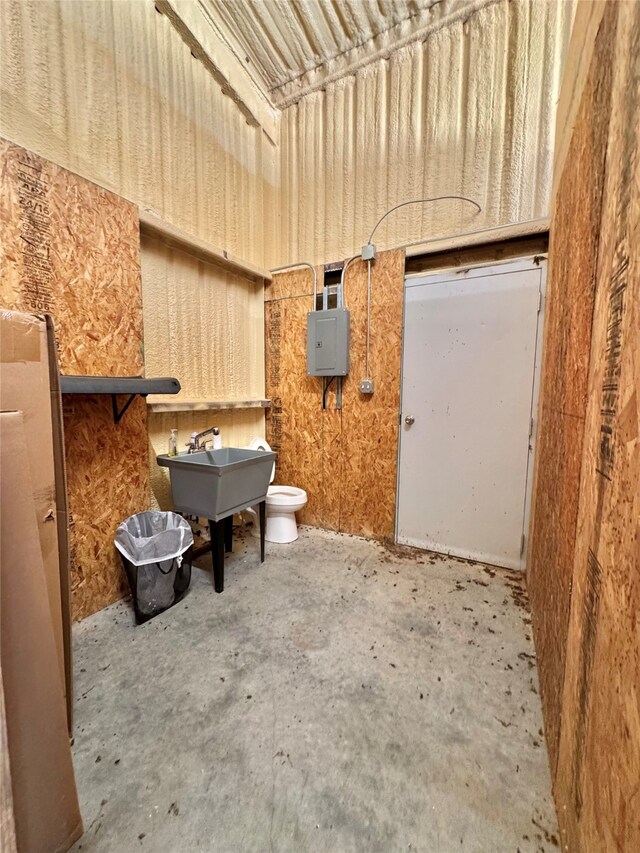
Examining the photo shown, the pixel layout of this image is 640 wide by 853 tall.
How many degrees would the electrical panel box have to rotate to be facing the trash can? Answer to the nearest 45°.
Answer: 0° — it already faces it

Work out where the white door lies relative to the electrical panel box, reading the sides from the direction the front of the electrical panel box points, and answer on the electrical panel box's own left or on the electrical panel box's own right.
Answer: on the electrical panel box's own left

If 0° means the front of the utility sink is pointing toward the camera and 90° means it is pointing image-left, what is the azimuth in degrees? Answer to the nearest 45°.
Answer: approximately 315°

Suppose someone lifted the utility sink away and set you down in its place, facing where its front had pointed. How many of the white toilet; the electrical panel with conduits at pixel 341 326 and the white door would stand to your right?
0

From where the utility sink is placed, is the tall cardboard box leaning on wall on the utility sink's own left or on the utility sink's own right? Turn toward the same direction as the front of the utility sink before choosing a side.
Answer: on the utility sink's own right

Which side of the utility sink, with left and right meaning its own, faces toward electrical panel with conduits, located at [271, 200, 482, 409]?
left

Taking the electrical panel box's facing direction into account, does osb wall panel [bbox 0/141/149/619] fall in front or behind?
in front

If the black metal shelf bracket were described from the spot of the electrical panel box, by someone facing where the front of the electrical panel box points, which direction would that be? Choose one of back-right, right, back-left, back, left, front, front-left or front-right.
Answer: front

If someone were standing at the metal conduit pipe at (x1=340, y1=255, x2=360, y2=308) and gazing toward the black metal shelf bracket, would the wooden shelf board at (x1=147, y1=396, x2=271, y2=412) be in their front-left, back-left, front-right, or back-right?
front-right

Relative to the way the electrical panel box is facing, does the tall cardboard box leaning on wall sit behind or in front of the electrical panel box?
in front

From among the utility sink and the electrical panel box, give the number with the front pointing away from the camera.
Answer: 0

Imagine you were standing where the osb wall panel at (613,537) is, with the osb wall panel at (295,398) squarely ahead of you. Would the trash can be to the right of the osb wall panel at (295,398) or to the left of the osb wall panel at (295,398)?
left

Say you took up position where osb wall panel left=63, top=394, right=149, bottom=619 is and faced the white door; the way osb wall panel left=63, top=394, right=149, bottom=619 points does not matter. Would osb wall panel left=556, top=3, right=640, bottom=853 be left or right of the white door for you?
right

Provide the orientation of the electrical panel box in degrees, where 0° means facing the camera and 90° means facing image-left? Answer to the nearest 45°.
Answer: approximately 45°
